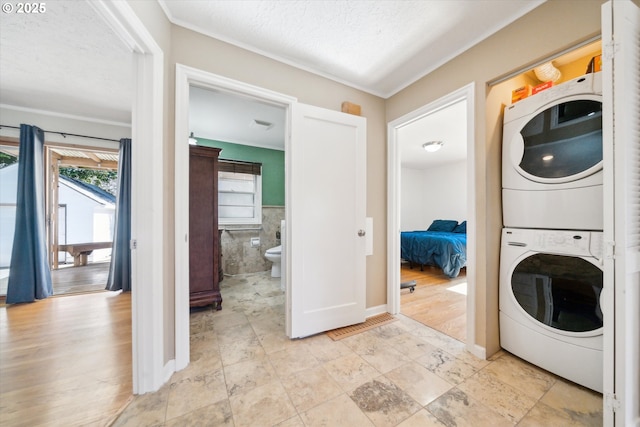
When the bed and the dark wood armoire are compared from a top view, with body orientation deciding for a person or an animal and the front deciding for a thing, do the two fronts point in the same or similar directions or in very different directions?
very different directions

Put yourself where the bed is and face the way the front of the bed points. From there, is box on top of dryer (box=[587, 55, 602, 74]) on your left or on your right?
on your left

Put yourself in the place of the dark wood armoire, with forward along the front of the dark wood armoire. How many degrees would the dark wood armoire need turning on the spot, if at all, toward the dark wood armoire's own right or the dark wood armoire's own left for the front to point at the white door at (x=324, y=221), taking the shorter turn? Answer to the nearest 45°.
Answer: approximately 45° to the dark wood armoire's own right

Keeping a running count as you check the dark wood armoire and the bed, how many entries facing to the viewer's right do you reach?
1

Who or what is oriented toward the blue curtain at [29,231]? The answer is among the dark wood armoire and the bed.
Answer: the bed

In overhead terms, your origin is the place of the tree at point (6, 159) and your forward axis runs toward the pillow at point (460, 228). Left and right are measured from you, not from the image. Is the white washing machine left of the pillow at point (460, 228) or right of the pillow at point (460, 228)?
right

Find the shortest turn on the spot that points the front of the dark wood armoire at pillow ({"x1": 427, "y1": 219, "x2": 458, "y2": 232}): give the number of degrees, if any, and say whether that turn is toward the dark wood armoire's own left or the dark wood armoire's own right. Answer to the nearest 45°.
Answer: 0° — it already faces it

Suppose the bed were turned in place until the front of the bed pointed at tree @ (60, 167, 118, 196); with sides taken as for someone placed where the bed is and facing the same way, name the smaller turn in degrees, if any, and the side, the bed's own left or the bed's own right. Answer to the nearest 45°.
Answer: approximately 45° to the bed's own right

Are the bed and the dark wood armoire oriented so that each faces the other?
yes

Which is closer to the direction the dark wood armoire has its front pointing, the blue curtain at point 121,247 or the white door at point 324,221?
the white door

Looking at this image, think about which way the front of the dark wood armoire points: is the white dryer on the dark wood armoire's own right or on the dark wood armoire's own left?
on the dark wood armoire's own right

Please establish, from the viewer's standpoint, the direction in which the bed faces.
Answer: facing the viewer and to the left of the viewer

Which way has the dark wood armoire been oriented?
to the viewer's right
